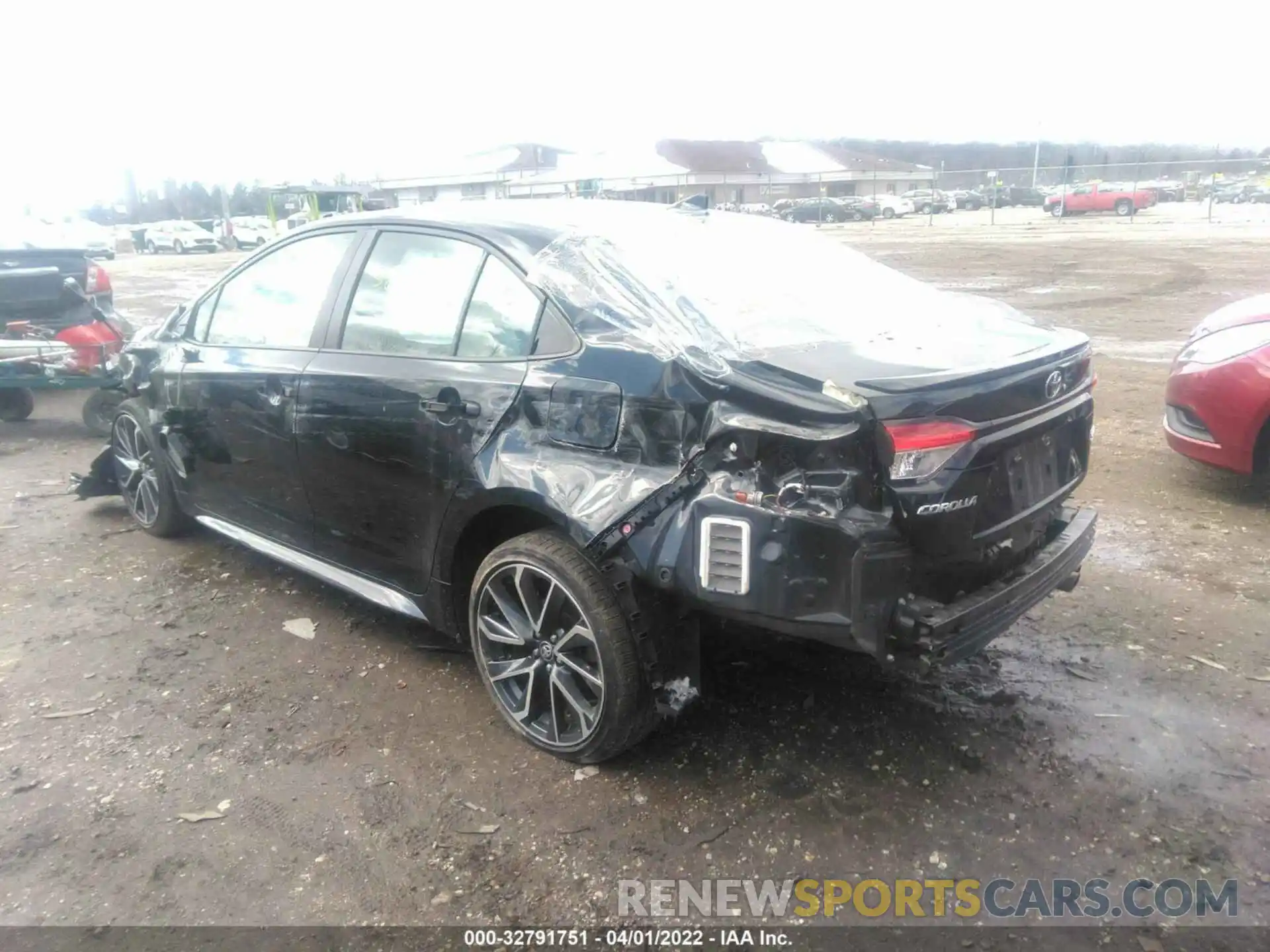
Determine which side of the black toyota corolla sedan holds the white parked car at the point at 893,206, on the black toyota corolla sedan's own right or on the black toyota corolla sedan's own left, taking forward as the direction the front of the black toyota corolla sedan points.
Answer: on the black toyota corolla sedan's own right

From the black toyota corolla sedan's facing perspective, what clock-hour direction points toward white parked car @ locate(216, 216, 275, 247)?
The white parked car is roughly at 1 o'clock from the black toyota corolla sedan.

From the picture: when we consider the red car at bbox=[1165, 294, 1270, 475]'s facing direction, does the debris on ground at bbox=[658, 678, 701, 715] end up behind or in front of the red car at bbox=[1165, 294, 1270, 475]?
in front

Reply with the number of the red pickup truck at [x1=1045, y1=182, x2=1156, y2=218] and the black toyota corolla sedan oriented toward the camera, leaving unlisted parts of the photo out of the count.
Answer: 0

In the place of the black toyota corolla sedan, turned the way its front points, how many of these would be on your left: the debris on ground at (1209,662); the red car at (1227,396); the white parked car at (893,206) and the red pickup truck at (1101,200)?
0

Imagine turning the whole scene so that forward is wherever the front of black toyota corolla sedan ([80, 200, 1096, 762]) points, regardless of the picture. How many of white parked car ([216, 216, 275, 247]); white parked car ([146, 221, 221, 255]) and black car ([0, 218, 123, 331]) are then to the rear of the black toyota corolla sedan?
0

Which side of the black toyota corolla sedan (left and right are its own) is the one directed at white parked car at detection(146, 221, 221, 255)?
front

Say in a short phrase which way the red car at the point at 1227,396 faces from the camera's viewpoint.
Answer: facing the viewer and to the left of the viewer

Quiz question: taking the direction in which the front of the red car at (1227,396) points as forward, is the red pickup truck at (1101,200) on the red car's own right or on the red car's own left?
on the red car's own right

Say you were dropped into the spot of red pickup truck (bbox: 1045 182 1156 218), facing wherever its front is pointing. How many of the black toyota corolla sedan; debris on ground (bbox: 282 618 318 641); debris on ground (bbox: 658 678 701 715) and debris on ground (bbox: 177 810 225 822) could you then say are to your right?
0

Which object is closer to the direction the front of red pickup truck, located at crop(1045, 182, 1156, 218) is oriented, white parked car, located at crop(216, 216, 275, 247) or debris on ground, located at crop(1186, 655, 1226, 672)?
the white parked car

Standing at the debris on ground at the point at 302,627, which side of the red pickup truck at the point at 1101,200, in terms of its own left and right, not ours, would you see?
left

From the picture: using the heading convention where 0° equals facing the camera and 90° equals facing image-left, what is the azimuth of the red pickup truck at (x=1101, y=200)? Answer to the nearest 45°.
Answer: approximately 90°

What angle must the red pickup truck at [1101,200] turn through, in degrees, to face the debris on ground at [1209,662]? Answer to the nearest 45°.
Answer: approximately 90° to its left

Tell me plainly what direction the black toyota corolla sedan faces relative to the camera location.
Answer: facing away from the viewer and to the left of the viewer

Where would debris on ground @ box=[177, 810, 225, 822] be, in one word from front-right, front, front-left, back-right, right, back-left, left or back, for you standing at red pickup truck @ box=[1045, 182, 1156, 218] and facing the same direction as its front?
left

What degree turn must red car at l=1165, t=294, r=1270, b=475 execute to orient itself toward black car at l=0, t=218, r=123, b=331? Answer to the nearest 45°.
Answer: approximately 45° to its right
